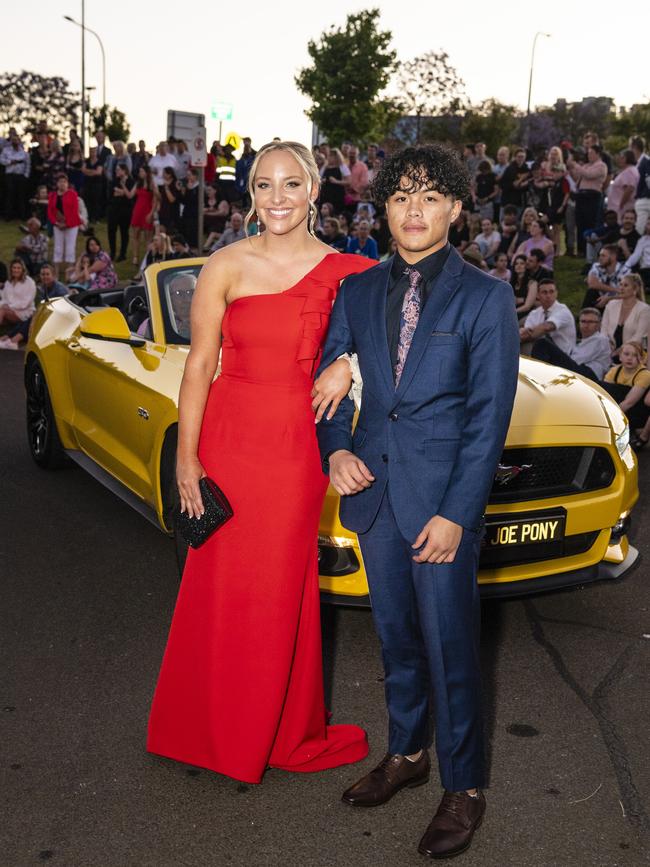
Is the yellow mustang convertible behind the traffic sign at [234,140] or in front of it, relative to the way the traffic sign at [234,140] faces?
in front

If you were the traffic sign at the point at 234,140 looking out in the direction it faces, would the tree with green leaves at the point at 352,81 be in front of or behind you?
behind

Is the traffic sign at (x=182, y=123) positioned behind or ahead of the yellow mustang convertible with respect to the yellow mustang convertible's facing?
behind

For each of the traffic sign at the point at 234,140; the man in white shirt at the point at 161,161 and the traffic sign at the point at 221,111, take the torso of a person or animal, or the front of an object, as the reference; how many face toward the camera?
3

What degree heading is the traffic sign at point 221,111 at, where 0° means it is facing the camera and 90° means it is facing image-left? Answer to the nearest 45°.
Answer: approximately 0°

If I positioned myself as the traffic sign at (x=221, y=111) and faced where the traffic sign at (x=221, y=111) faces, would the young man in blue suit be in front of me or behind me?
in front

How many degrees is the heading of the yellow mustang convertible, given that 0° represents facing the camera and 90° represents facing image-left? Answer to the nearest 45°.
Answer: approximately 315°

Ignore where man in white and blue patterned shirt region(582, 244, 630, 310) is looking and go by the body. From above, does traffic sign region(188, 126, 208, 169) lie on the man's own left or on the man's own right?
on the man's own right

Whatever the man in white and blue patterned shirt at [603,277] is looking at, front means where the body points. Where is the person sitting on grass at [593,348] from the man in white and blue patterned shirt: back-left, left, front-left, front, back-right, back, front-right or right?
front-left

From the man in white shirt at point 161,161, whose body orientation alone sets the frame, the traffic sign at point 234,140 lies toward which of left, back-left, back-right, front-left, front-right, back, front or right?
back-left

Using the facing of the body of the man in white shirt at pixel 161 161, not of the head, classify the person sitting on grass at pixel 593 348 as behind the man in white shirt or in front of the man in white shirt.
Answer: in front
